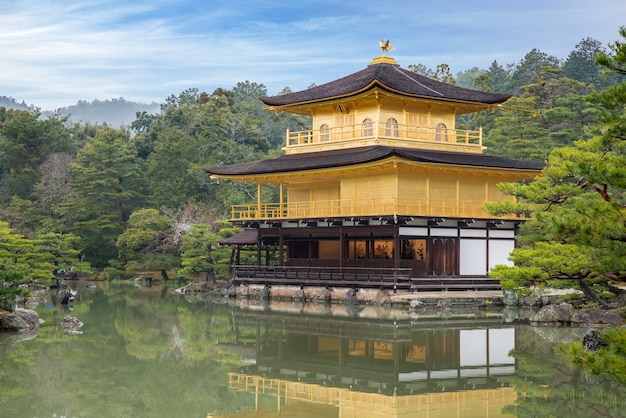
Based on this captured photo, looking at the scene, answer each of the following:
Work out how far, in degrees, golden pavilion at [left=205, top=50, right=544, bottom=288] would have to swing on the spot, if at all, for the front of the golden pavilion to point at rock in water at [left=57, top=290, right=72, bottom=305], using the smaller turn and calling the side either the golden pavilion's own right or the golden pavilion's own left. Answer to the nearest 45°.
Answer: approximately 45° to the golden pavilion's own right

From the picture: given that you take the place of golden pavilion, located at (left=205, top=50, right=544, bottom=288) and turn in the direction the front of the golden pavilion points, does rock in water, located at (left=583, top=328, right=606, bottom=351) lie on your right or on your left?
on your left

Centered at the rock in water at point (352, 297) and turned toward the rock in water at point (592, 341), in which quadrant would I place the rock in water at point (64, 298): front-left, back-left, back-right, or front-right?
back-right

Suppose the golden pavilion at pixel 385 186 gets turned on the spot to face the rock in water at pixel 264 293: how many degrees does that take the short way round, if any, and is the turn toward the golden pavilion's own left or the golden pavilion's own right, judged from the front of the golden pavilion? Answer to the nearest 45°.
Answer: approximately 45° to the golden pavilion's own right

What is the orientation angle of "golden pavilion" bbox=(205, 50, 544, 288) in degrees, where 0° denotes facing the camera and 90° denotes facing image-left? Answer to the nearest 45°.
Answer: approximately 45°

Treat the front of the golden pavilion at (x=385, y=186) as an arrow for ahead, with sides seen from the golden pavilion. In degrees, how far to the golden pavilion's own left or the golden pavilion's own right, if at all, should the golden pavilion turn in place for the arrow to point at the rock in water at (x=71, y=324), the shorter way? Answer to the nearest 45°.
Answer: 0° — it already faces it

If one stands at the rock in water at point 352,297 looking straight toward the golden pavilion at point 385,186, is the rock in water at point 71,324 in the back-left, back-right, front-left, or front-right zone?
back-left
